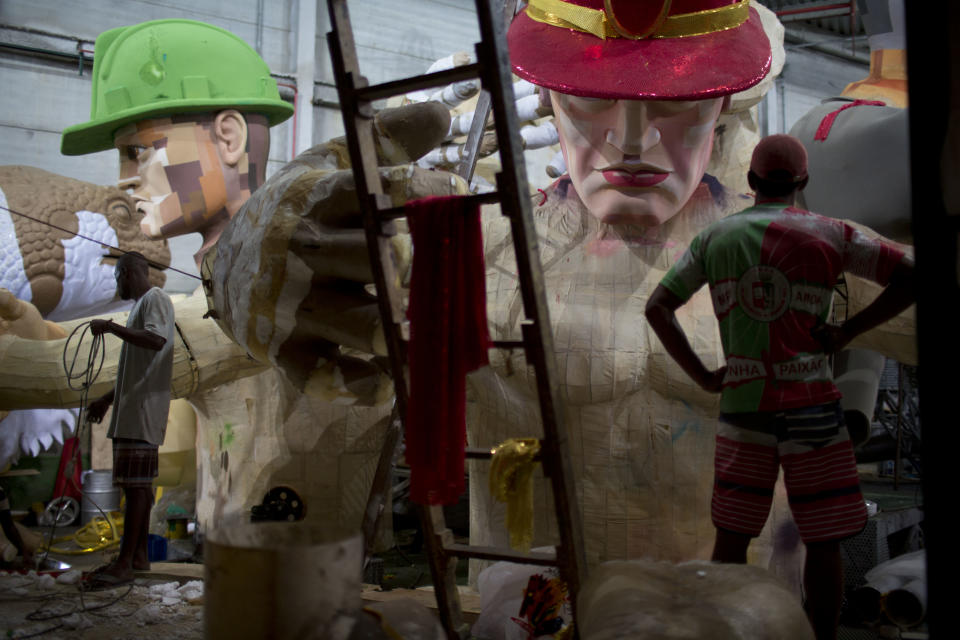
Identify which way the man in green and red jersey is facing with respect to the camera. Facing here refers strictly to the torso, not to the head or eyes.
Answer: away from the camera

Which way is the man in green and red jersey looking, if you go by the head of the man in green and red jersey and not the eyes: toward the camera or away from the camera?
away from the camera

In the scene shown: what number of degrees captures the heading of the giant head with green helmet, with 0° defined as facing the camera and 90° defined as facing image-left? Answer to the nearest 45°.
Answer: approximately 90°

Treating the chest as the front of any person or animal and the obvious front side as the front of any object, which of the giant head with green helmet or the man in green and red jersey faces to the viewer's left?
the giant head with green helmet

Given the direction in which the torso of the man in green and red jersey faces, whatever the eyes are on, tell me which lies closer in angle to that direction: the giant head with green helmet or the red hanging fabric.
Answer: the giant head with green helmet

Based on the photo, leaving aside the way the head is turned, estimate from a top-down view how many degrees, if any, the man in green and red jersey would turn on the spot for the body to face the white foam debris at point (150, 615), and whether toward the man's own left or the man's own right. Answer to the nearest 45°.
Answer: approximately 90° to the man's own left

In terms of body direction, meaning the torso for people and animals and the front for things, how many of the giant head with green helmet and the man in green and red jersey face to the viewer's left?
1
